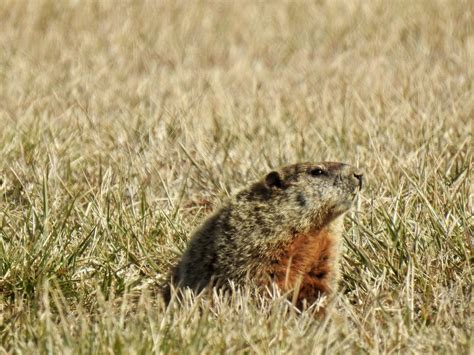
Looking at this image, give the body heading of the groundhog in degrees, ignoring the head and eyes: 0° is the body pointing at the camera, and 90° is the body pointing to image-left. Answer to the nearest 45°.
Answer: approximately 270°
